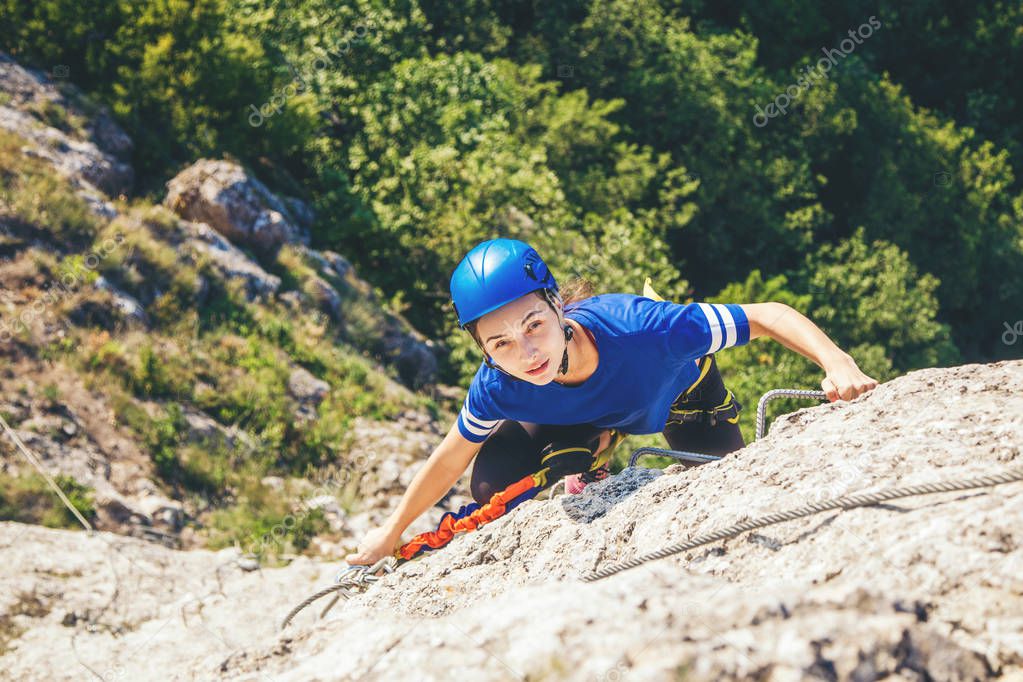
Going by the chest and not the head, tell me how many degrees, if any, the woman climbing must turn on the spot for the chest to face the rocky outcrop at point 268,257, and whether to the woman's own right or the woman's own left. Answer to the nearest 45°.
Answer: approximately 180°

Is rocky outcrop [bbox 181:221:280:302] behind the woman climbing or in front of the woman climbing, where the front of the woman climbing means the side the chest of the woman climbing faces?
behind

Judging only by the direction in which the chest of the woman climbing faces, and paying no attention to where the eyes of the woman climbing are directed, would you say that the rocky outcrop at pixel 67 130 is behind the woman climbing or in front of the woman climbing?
behind

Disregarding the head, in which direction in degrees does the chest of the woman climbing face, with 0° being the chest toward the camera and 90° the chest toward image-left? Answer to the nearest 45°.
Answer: approximately 0°

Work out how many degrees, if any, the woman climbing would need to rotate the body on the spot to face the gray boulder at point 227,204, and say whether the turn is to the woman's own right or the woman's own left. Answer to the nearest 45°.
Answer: approximately 180°
